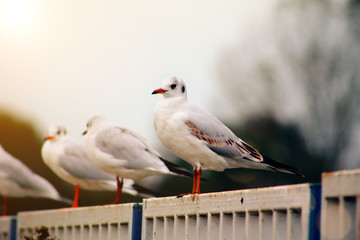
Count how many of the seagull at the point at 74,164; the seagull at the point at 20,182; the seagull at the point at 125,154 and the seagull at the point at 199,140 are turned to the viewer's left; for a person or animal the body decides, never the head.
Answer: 4

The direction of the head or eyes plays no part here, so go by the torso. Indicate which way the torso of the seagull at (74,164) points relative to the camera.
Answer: to the viewer's left

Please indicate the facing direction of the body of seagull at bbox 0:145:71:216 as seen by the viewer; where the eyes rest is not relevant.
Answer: to the viewer's left

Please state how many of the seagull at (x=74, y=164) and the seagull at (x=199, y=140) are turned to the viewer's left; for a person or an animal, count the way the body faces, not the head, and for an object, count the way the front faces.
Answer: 2

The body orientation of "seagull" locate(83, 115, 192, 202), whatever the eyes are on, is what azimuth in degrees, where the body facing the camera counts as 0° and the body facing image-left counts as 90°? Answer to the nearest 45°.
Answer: approximately 90°

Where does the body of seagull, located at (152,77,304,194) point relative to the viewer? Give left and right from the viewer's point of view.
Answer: facing to the left of the viewer

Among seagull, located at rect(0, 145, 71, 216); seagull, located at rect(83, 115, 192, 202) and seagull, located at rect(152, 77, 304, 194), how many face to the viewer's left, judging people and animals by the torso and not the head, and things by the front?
3
